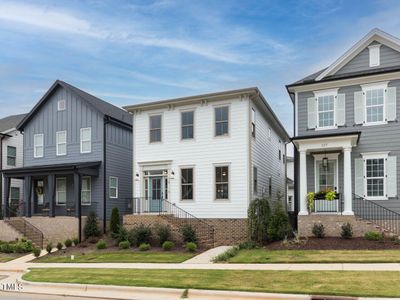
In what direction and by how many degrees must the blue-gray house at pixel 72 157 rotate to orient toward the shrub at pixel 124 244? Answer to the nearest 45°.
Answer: approximately 45° to its left

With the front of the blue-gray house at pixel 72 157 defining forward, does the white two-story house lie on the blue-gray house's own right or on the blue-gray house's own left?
on the blue-gray house's own left

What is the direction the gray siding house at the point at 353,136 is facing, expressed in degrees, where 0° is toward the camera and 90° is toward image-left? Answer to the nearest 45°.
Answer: approximately 0°

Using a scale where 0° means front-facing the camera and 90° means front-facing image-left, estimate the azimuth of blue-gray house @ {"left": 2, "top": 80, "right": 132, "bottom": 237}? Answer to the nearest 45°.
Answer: approximately 45°

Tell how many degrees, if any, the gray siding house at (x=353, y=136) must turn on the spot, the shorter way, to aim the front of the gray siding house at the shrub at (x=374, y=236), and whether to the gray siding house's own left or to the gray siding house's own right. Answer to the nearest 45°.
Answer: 0° — it already faces it

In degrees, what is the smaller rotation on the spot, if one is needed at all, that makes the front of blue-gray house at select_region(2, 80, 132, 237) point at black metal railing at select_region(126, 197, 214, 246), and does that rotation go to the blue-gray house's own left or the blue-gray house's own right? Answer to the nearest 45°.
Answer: approximately 90° to the blue-gray house's own left

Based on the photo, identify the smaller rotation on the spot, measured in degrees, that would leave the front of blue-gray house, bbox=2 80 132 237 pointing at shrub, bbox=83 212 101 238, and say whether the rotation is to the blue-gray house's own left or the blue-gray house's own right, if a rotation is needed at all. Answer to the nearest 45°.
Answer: approximately 45° to the blue-gray house's own left

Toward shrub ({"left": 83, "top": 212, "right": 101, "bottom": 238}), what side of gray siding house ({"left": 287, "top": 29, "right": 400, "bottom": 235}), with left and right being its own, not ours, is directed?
right

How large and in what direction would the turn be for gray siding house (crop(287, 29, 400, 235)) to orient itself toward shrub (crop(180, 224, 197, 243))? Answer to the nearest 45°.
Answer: approximately 90° to its right

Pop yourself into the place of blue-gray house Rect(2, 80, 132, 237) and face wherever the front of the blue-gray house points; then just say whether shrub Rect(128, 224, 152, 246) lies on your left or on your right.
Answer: on your left

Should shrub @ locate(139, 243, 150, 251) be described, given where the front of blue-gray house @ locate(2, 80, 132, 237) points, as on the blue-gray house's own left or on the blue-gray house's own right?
on the blue-gray house's own left
